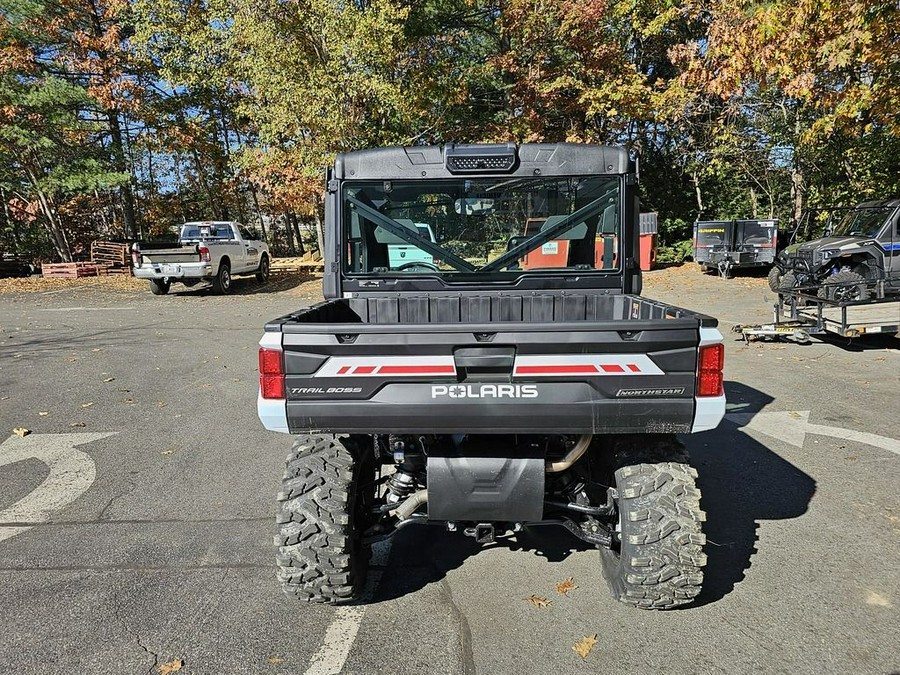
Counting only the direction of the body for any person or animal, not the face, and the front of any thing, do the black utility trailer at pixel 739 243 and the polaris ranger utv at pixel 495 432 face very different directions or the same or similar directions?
very different directions

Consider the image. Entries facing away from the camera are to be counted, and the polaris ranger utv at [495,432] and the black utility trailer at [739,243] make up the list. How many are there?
1

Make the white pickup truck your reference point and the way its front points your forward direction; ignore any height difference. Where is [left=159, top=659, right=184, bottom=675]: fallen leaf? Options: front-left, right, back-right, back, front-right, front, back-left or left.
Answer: back-right

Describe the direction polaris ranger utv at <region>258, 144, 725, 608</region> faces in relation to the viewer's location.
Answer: facing away from the viewer

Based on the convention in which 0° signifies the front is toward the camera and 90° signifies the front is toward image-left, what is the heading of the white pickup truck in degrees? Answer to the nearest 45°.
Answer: approximately 225°

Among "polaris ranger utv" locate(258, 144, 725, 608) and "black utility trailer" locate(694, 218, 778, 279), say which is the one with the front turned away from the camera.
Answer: the polaris ranger utv

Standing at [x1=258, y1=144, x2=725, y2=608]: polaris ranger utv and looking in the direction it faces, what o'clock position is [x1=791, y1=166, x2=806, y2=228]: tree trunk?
The tree trunk is roughly at 1 o'clock from the polaris ranger utv.
